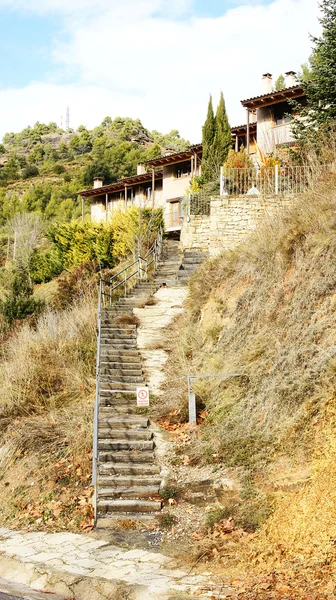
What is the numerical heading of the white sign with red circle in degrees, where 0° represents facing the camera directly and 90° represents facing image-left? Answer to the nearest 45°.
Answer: approximately 0°

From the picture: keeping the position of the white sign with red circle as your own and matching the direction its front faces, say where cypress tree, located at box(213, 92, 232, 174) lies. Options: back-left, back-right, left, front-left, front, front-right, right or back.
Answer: back

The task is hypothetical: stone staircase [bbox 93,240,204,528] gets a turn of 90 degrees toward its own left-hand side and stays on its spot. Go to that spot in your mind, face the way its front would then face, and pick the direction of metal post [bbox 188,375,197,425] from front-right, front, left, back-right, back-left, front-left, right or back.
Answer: front

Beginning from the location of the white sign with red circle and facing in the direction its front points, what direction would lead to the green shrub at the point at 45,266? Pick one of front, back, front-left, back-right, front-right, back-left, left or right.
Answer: back

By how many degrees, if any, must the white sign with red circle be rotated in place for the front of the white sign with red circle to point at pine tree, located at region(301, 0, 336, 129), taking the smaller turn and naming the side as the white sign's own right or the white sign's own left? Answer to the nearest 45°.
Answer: approximately 135° to the white sign's own left

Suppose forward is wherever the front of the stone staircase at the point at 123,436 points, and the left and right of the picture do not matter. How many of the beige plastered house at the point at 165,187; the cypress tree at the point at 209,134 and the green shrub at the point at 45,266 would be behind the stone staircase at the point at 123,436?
3

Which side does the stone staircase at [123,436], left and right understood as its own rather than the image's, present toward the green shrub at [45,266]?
back

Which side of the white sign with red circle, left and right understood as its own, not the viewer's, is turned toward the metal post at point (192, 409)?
left

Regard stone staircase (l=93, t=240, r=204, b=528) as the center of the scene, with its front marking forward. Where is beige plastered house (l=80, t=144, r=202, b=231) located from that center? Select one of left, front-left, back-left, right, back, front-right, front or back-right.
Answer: back

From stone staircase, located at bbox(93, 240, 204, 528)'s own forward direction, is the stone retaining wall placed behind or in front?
behind

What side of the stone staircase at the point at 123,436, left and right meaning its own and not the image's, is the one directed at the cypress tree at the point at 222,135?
back
